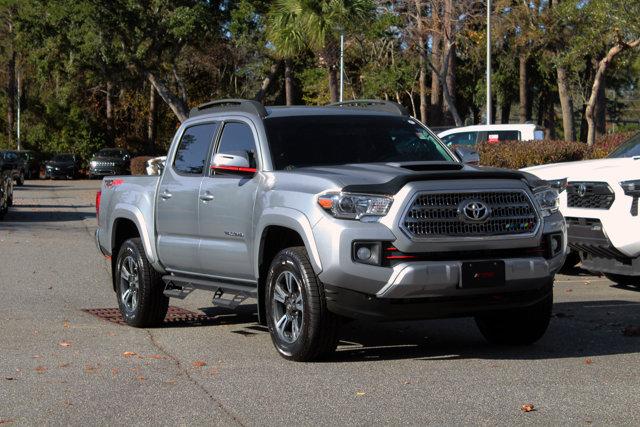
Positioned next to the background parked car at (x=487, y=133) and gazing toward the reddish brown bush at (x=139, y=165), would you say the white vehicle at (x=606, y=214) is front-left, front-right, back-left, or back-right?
back-left

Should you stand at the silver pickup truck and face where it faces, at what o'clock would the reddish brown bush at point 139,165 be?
The reddish brown bush is roughly at 7 o'clock from the silver pickup truck.

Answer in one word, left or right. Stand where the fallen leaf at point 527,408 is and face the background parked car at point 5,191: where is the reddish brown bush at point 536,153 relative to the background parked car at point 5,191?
right

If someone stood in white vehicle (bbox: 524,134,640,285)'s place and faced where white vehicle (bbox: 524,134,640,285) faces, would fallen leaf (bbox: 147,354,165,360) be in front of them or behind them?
in front

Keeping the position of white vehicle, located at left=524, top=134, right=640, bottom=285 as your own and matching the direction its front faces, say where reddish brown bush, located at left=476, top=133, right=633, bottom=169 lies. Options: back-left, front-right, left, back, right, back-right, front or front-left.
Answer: back-right

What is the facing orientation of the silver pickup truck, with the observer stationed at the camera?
facing the viewer and to the right of the viewer

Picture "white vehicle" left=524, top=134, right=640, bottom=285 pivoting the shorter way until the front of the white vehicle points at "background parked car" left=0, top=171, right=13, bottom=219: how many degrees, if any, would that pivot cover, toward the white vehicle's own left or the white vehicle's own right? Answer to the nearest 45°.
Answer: approximately 90° to the white vehicle's own right

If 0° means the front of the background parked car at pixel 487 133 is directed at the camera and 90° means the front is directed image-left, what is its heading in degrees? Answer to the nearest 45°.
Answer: approximately 90°

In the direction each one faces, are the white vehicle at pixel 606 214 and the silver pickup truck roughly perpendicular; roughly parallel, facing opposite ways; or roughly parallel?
roughly perpendicular

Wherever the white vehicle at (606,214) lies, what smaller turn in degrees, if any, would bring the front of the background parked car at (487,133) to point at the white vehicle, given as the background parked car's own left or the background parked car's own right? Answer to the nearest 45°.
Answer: approximately 90° to the background parked car's own left

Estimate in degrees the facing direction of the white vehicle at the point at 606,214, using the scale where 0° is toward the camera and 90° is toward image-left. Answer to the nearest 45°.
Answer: approximately 45°
